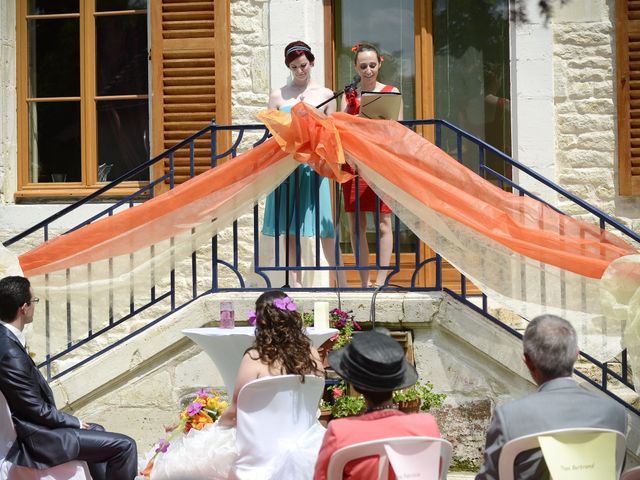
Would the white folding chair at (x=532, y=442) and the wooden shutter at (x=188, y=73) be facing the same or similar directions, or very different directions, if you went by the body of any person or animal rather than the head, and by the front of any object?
very different directions

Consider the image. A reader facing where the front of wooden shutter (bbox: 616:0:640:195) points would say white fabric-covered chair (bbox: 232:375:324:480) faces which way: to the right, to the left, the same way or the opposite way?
the opposite way

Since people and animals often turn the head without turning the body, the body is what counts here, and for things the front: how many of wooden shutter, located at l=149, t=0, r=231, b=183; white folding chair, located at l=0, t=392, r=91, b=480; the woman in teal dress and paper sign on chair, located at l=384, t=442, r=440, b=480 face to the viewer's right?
1

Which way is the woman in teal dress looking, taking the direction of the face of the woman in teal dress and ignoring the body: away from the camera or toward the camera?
toward the camera

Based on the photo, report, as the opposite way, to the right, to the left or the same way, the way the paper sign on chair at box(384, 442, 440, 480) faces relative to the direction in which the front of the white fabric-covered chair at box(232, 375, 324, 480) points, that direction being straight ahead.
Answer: the opposite way

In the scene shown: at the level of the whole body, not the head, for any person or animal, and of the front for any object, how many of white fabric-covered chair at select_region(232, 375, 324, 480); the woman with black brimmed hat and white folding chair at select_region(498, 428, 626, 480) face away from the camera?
3

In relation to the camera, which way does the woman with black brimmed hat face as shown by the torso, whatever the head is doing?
away from the camera

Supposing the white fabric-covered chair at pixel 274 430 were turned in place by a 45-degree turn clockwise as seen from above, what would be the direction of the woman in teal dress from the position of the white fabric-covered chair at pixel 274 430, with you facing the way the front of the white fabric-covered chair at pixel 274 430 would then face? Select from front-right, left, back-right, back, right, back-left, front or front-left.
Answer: front-left

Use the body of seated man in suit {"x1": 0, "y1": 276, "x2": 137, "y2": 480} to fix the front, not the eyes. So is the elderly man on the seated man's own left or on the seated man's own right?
on the seated man's own right

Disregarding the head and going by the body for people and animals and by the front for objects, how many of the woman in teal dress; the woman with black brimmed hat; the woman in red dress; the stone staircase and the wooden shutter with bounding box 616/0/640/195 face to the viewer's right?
0

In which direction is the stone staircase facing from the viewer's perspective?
toward the camera

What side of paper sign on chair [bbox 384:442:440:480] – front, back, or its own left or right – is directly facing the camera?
front

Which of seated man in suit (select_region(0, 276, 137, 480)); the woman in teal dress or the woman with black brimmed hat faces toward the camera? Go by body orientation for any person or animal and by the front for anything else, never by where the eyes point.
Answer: the woman in teal dress

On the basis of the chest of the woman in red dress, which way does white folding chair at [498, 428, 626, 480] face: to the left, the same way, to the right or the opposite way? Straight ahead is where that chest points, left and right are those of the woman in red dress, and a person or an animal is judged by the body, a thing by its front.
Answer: the opposite way

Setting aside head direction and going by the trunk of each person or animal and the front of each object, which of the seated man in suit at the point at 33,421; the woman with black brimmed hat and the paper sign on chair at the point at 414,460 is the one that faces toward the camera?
the paper sign on chair

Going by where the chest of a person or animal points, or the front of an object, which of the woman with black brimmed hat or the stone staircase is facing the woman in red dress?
the woman with black brimmed hat

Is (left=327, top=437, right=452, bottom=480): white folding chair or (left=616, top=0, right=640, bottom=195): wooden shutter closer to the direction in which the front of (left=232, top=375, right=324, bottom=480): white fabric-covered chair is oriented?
the wooden shutter

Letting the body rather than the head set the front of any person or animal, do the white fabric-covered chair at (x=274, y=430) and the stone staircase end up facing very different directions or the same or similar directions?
very different directions

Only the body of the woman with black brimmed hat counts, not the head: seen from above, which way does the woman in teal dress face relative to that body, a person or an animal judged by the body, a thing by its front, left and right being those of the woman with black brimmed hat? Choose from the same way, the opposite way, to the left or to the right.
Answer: the opposite way

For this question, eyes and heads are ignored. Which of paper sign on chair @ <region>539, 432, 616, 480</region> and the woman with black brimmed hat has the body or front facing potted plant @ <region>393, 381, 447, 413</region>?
the woman with black brimmed hat
